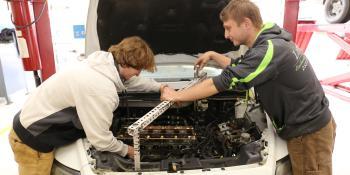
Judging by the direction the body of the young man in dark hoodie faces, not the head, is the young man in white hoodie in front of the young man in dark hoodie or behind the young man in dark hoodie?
in front

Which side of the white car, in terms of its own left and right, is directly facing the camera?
front

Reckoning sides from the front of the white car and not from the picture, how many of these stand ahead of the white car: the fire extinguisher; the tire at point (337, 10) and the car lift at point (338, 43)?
0

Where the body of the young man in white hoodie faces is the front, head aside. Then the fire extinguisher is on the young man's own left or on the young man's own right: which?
on the young man's own left

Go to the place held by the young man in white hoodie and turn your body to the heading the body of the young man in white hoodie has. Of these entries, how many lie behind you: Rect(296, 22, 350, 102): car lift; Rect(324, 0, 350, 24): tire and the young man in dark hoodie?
0

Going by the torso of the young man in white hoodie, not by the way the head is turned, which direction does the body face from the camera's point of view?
to the viewer's right

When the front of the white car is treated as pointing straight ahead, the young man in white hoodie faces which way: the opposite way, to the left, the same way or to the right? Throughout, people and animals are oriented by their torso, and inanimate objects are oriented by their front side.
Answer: to the left

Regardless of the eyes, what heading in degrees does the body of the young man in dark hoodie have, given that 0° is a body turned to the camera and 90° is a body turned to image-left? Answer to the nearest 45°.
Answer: approximately 90°

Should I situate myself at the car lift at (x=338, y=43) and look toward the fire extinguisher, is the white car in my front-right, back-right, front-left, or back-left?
front-left

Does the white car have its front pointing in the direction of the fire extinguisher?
no

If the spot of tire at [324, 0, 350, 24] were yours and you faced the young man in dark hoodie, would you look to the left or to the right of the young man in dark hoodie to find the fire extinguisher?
right

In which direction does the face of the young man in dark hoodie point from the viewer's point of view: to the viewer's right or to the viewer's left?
to the viewer's left

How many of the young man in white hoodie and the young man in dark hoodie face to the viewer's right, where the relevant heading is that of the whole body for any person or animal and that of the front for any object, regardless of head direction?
1

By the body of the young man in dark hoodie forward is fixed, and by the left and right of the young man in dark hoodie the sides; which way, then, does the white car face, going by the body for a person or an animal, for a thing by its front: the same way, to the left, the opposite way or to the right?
to the left

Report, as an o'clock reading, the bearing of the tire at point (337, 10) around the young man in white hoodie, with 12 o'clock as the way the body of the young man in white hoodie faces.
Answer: The tire is roughly at 11 o'clock from the young man in white hoodie.

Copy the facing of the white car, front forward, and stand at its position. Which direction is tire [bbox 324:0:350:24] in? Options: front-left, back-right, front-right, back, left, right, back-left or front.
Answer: back-left

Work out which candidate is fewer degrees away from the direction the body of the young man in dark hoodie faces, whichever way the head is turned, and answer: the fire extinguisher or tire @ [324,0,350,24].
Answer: the fire extinguisher
